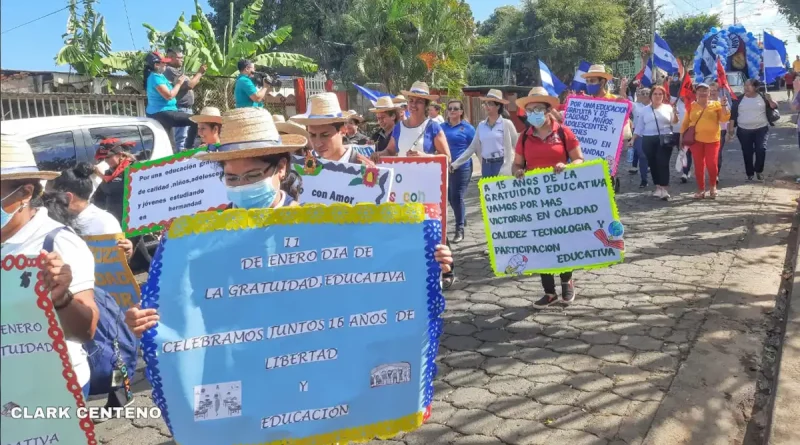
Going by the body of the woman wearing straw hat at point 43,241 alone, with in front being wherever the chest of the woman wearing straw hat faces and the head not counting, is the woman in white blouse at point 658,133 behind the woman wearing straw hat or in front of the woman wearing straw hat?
behind

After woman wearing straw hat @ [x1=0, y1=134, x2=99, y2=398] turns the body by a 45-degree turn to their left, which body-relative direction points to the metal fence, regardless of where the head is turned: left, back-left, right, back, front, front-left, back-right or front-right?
back

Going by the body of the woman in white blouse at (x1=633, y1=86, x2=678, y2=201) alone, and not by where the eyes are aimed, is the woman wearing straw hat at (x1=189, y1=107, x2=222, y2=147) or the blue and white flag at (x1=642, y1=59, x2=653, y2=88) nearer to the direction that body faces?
the woman wearing straw hat

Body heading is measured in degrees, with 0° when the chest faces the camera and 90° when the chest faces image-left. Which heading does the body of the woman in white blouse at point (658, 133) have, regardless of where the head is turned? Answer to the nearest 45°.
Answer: approximately 0°

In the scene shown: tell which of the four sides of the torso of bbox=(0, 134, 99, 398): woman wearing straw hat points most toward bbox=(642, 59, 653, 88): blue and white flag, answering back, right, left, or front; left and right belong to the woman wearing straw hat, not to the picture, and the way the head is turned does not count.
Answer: back

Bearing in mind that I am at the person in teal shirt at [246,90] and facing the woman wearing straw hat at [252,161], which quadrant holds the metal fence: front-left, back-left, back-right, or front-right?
back-right

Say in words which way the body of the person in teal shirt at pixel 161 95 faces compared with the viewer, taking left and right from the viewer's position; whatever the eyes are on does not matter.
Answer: facing to the right of the viewer

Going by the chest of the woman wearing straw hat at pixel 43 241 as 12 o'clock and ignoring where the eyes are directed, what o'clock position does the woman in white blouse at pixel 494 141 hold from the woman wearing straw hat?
The woman in white blouse is roughly at 6 o'clock from the woman wearing straw hat.

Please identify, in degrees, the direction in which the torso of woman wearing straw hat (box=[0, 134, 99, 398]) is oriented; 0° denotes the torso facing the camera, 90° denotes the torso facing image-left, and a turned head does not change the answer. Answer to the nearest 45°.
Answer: approximately 45°

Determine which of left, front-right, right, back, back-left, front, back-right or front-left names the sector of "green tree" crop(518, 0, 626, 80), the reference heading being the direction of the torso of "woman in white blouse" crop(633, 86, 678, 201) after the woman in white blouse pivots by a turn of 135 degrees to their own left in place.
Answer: front-left

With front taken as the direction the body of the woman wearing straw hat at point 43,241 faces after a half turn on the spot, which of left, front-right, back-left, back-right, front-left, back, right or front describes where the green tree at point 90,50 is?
front-left
